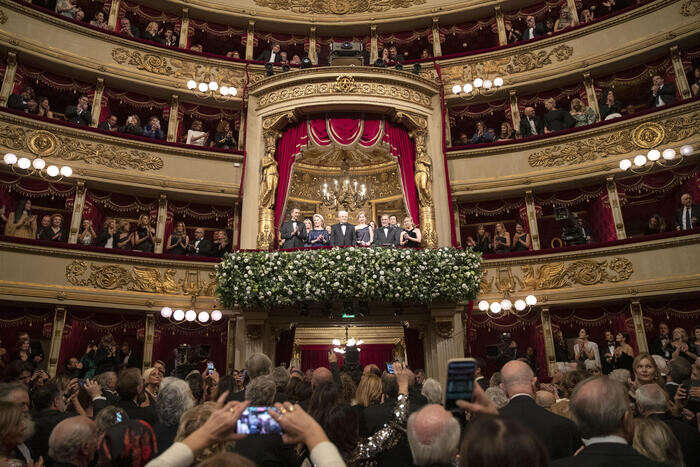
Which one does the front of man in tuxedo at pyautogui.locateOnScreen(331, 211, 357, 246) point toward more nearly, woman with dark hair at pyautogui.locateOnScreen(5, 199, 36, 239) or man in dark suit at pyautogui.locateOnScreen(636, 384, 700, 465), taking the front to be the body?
the man in dark suit

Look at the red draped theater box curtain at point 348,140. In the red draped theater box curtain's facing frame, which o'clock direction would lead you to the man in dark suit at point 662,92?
The man in dark suit is roughly at 9 o'clock from the red draped theater box curtain.

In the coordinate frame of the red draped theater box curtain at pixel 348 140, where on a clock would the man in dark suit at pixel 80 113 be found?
The man in dark suit is roughly at 3 o'clock from the red draped theater box curtain.

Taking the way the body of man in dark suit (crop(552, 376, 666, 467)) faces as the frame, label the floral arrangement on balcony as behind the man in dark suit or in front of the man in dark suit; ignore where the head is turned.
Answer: in front

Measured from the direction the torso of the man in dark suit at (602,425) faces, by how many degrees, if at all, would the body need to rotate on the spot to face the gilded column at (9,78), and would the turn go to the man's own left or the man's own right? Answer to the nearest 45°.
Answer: approximately 90° to the man's own left

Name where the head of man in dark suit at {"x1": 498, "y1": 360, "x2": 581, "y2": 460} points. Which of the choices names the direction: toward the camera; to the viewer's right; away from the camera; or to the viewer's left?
away from the camera

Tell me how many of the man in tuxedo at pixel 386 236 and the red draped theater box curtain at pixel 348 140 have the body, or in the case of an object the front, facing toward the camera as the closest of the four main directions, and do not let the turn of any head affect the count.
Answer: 2

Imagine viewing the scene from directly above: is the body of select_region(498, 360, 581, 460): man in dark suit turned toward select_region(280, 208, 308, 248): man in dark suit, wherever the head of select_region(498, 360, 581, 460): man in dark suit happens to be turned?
yes

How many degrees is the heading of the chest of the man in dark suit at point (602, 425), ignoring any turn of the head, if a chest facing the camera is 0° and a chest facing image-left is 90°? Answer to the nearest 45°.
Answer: approximately 180°

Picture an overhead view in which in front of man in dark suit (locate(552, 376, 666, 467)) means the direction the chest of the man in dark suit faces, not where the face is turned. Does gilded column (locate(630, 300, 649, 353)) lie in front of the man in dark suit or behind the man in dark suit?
in front

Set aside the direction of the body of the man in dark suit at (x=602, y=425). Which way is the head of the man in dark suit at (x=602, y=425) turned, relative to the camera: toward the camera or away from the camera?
away from the camera

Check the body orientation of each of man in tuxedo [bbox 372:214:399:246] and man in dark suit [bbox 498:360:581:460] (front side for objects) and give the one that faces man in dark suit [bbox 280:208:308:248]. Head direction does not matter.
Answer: man in dark suit [bbox 498:360:581:460]

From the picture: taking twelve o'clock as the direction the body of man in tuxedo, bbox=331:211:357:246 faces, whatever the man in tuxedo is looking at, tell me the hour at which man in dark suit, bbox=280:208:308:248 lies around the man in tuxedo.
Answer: The man in dark suit is roughly at 3 o'clock from the man in tuxedo.

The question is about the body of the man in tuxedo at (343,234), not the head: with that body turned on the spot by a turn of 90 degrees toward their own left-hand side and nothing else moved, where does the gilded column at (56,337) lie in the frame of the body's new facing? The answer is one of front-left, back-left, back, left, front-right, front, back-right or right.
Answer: back

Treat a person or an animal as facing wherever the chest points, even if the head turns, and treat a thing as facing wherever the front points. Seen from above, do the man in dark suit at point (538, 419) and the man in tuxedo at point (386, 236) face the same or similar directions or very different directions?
very different directions
